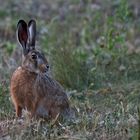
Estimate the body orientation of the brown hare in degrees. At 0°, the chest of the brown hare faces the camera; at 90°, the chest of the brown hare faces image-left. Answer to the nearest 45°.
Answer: approximately 45°
